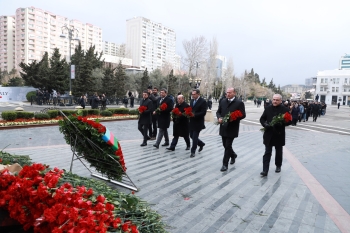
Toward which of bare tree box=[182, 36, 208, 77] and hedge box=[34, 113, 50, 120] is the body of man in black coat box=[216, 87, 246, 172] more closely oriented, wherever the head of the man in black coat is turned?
the hedge

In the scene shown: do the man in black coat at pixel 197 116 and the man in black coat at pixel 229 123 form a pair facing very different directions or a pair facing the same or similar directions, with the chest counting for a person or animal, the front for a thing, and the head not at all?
same or similar directions

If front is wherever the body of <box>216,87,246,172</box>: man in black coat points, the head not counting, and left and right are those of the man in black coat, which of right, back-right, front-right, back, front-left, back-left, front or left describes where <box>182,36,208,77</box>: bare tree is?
back-right

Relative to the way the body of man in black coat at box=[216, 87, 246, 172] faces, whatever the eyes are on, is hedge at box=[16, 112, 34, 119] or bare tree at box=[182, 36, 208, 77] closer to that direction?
the hedge

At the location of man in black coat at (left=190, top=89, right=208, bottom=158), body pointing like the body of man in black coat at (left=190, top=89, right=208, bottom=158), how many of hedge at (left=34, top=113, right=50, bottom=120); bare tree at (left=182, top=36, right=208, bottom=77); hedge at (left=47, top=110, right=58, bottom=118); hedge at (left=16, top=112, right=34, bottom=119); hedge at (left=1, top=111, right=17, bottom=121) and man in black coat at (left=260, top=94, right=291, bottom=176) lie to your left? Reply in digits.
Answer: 1

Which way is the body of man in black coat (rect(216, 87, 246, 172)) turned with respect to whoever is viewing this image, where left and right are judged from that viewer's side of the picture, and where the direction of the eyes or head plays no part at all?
facing the viewer and to the left of the viewer

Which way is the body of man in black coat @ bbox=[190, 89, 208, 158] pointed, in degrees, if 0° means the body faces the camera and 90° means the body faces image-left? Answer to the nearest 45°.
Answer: approximately 45°

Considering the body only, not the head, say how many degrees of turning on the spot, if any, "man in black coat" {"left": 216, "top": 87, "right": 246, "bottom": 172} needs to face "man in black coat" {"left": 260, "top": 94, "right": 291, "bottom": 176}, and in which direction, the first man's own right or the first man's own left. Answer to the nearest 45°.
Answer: approximately 135° to the first man's own left

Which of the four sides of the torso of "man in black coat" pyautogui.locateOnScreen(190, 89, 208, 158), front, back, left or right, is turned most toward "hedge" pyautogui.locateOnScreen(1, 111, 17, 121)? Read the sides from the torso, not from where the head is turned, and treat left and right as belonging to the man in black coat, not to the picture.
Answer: right

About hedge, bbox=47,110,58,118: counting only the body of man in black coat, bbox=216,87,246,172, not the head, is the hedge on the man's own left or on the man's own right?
on the man's own right

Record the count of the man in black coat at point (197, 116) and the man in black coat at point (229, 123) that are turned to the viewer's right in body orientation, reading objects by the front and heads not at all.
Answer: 0
